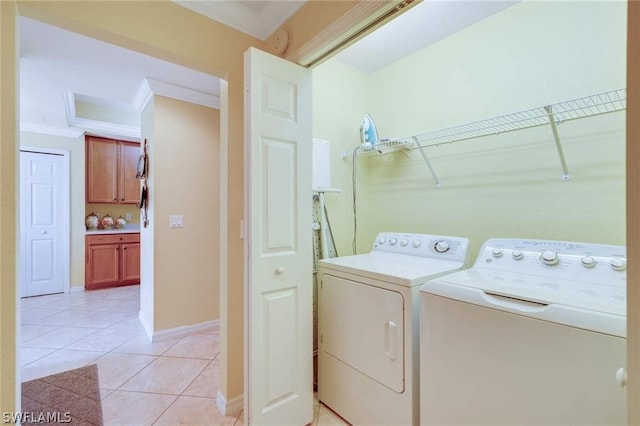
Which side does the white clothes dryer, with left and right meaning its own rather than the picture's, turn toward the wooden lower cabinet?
right

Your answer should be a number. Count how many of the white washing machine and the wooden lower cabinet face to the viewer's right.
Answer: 0

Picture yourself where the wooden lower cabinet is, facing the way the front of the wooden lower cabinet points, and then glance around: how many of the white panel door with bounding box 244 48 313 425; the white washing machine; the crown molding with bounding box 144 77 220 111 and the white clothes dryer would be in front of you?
4

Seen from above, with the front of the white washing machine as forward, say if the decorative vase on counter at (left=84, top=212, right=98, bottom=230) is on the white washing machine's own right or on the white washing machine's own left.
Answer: on the white washing machine's own right

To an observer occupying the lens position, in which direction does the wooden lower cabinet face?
facing the viewer

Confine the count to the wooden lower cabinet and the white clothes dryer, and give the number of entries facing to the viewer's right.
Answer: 0

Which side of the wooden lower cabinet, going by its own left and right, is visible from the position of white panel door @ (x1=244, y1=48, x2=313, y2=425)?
front

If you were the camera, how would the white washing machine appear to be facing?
facing the viewer and to the left of the viewer

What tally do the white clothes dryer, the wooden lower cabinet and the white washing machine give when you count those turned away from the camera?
0
